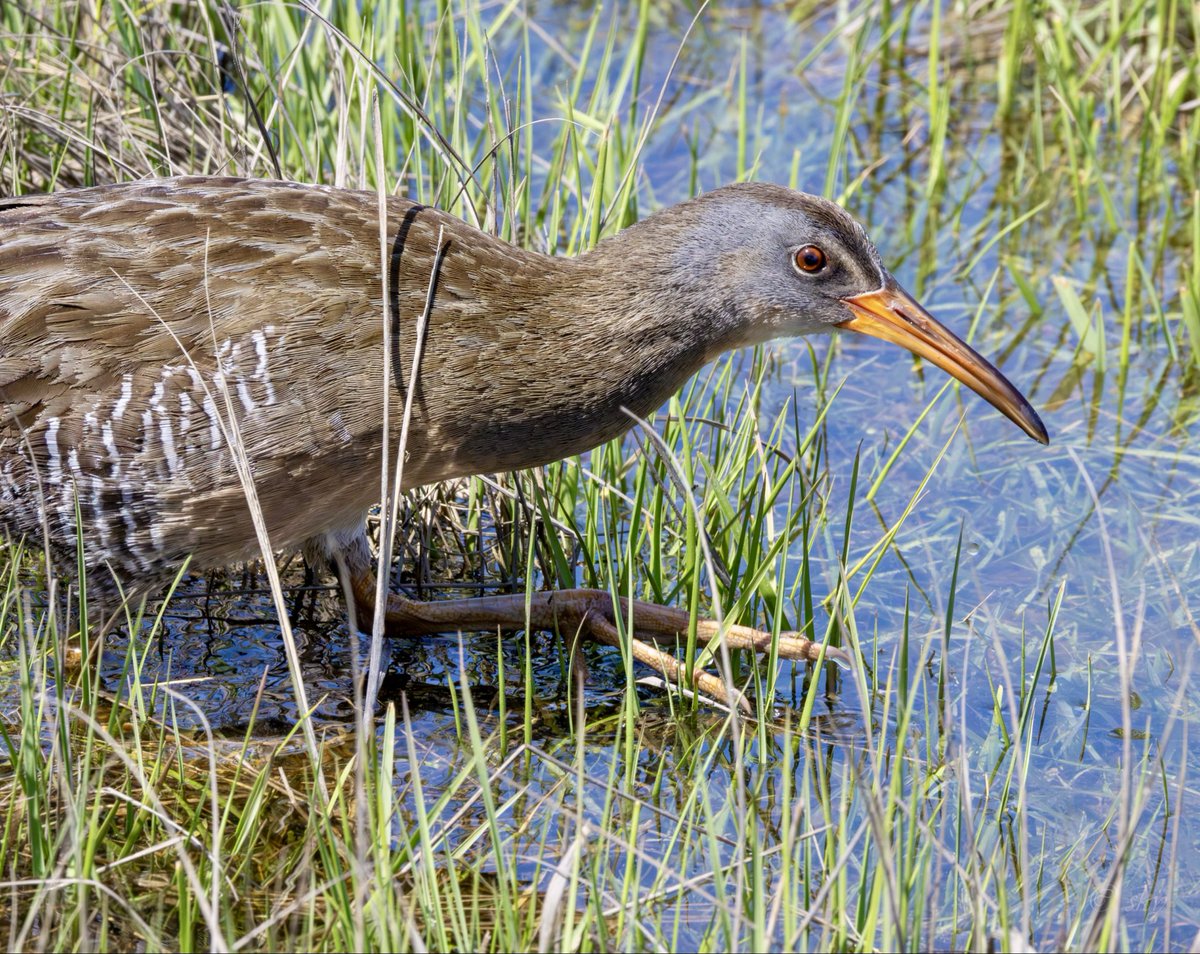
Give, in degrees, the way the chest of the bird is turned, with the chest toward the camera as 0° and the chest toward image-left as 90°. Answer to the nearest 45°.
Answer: approximately 270°
